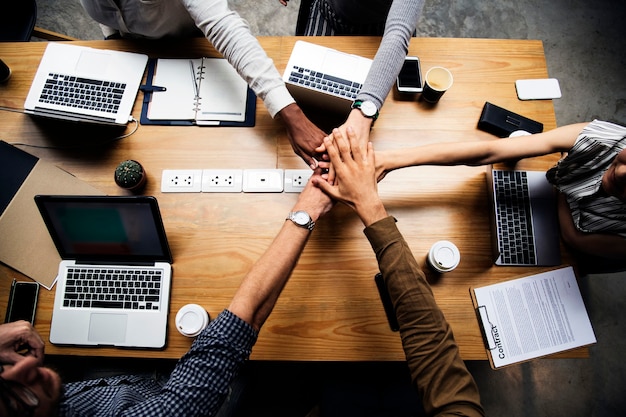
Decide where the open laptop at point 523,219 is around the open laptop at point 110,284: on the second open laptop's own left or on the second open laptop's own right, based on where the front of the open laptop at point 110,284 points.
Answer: on the second open laptop's own left

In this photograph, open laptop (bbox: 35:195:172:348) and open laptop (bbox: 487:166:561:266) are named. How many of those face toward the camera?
1

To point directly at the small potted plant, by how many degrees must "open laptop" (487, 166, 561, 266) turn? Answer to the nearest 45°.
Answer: approximately 135° to its right
